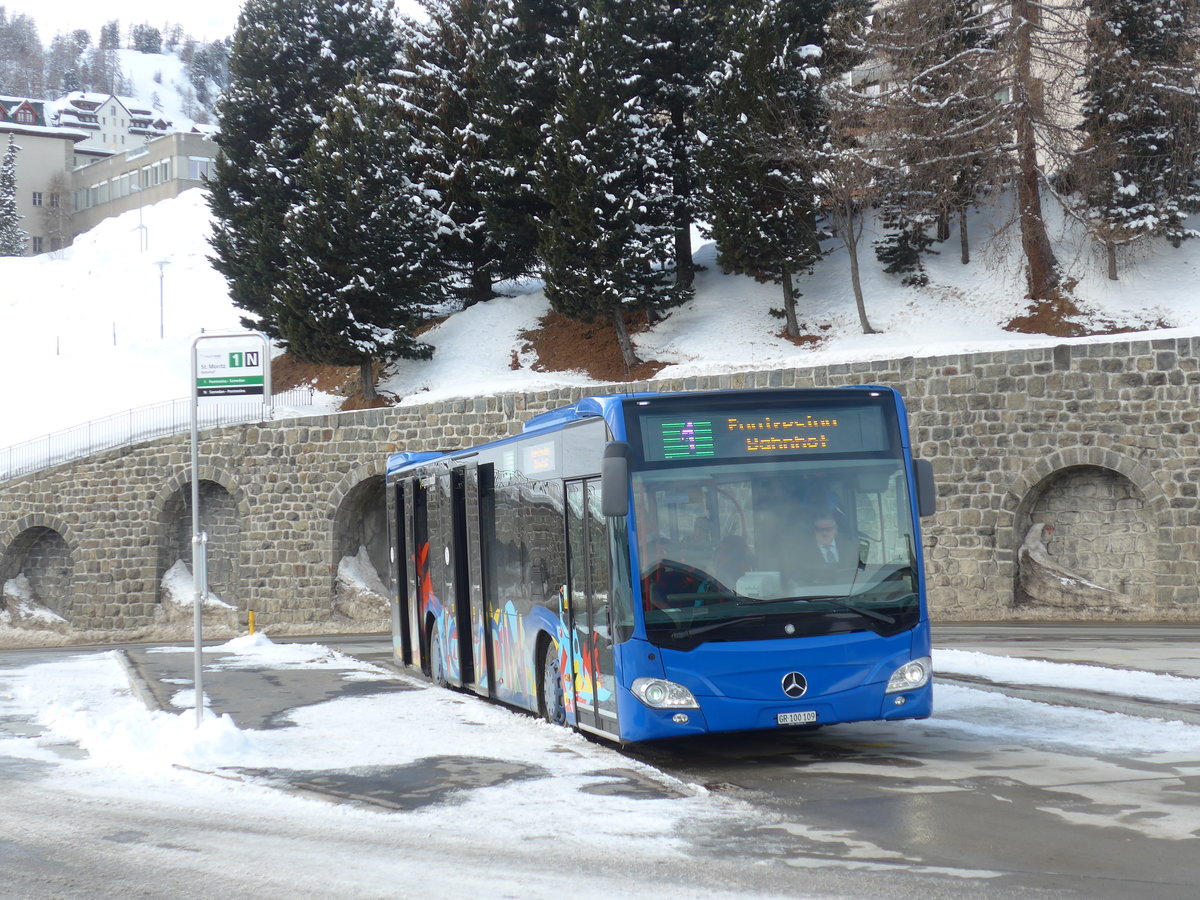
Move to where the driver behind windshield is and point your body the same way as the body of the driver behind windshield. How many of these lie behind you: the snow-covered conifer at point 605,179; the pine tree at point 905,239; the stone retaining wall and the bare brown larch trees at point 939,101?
4

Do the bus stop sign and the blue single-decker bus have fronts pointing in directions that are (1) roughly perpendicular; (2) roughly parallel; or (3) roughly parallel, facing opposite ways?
roughly parallel

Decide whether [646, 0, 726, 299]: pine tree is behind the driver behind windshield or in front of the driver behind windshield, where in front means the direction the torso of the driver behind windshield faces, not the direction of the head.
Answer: behind

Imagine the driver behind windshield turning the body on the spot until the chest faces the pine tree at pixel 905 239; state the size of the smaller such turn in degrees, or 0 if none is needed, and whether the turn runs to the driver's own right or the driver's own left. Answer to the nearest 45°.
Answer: approximately 180°

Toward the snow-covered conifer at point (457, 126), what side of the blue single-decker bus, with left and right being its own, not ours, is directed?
back

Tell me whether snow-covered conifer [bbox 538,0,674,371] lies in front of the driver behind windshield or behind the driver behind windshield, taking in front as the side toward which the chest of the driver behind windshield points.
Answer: behind

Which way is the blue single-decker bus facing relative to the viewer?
toward the camera

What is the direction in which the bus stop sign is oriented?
toward the camera

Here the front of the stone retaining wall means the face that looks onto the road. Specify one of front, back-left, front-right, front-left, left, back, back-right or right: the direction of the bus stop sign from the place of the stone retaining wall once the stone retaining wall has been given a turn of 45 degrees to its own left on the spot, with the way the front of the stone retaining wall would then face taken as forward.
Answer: right

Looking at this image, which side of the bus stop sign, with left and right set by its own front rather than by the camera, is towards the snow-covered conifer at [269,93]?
back
